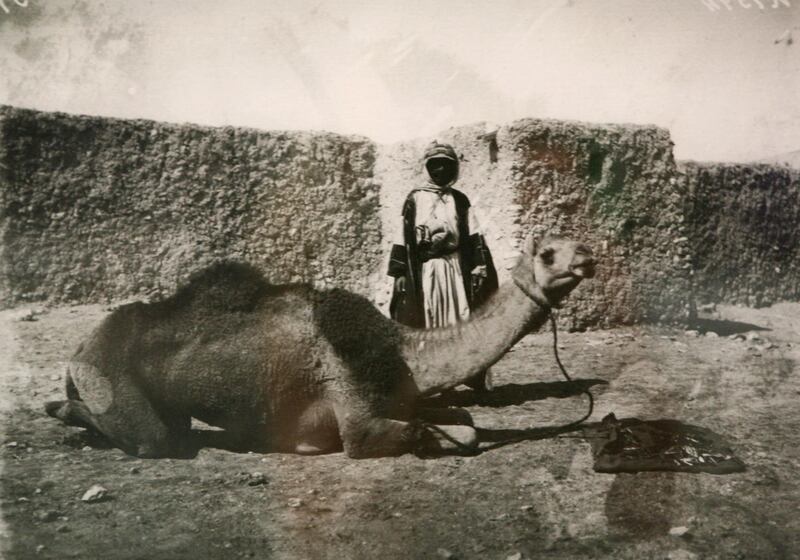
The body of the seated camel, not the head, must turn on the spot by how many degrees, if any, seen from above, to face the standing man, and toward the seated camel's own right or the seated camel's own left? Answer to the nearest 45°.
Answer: approximately 45° to the seated camel's own left

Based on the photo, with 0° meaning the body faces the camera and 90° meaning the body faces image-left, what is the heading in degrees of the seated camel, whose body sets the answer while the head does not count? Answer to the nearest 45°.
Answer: approximately 270°

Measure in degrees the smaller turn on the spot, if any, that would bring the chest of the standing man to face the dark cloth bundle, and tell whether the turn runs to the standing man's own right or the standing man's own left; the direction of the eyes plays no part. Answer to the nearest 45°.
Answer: approximately 45° to the standing man's own left

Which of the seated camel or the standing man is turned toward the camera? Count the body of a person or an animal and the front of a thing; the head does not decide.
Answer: the standing man

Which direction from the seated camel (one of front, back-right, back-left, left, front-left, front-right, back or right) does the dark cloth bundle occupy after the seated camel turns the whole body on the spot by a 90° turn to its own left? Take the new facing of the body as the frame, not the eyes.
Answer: right

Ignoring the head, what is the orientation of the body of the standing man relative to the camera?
toward the camera

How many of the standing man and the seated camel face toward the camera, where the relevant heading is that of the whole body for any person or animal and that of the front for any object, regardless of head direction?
1
